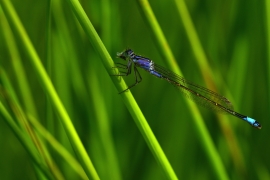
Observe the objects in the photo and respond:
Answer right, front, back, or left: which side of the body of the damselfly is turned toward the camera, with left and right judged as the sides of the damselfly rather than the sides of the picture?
left
